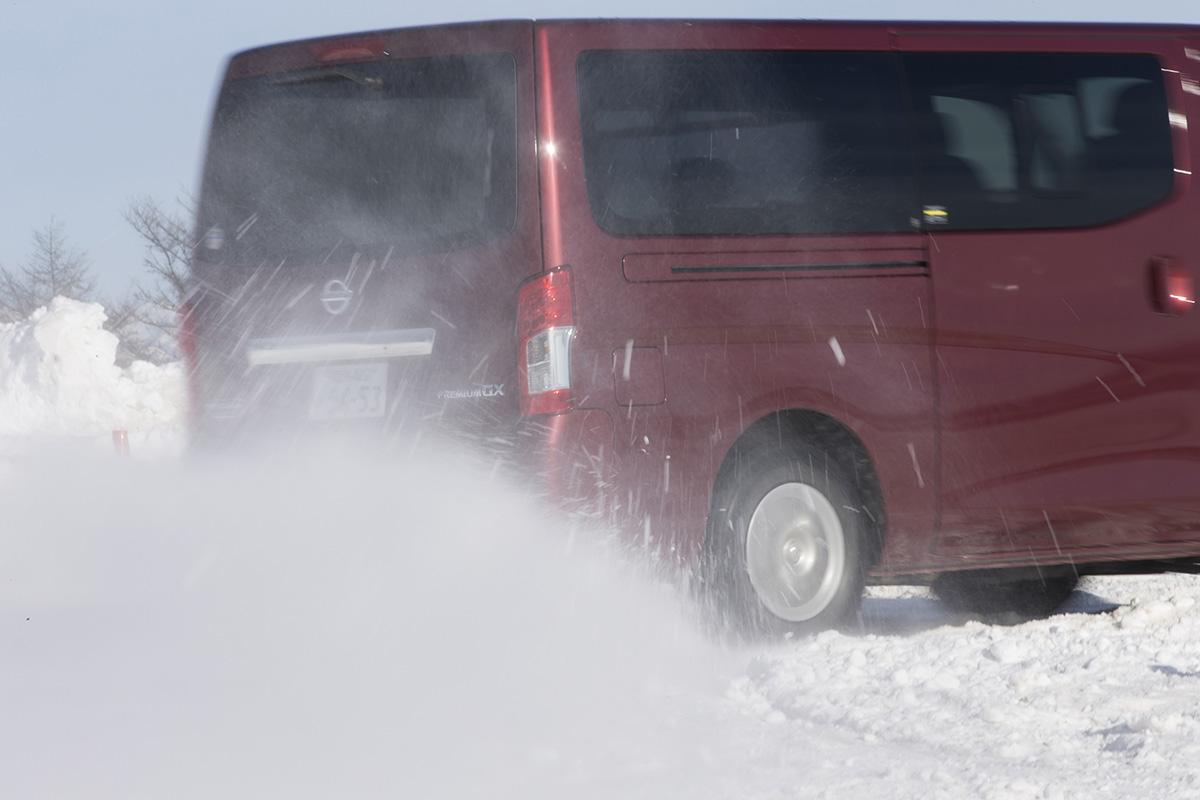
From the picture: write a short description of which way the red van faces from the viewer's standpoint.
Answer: facing away from the viewer and to the right of the viewer
